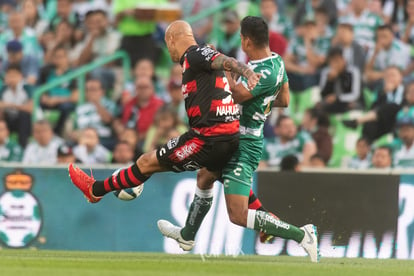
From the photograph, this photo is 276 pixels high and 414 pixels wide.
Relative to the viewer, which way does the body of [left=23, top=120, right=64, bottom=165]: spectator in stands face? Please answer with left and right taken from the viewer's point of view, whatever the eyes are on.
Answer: facing the viewer

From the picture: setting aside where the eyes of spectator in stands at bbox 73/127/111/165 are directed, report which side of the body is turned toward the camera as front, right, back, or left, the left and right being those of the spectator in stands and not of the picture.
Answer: front

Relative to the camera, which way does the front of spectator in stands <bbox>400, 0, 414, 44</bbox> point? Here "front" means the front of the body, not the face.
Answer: toward the camera

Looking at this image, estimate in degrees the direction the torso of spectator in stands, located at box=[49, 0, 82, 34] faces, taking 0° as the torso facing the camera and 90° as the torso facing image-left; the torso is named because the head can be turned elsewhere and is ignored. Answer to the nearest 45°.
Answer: approximately 0°

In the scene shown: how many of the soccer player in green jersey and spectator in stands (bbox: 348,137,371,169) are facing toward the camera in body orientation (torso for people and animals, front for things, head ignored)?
1

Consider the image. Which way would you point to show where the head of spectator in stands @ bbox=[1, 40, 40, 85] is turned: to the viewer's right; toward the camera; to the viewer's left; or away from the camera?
toward the camera

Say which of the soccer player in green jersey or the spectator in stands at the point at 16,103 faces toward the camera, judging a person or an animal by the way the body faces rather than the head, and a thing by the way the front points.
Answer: the spectator in stands

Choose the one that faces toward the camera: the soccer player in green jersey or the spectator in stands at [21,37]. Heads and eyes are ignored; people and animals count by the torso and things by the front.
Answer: the spectator in stands

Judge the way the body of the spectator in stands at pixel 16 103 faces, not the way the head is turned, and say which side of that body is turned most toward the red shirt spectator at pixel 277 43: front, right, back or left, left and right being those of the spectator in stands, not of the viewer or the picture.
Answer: left

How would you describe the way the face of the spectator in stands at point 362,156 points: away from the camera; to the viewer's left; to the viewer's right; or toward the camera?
toward the camera

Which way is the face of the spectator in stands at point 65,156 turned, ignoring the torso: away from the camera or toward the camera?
toward the camera

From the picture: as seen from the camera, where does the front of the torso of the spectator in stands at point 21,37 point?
toward the camera

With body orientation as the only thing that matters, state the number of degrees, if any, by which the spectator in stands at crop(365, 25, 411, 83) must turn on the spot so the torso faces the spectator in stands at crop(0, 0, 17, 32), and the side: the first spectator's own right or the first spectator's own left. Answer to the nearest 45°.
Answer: approximately 45° to the first spectator's own right

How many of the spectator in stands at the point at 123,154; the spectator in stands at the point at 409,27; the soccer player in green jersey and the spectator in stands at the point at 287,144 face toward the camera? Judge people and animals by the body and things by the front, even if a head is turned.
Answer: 3

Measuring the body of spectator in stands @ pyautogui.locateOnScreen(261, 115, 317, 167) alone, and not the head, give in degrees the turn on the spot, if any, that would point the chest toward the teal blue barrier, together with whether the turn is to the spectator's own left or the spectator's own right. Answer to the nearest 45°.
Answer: approximately 45° to the spectator's own right

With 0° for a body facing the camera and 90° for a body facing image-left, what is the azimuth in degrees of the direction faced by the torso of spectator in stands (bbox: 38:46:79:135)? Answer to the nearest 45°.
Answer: approximately 0°

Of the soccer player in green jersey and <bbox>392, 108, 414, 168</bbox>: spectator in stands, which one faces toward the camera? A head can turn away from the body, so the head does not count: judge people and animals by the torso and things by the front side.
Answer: the spectator in stands

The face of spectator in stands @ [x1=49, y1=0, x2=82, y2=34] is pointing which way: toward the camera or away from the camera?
toward the camera

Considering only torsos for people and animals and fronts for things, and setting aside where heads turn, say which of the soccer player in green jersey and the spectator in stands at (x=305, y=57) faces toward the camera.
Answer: the spectator in stands
